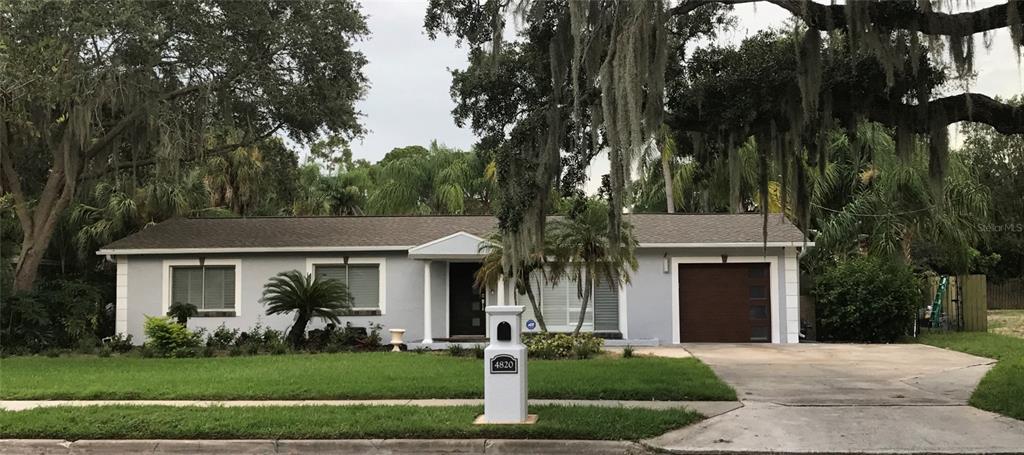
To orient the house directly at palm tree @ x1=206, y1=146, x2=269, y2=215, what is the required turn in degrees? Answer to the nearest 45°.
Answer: approximately 135° to its right

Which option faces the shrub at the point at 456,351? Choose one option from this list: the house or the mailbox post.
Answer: the house

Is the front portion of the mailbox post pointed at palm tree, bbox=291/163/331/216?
no

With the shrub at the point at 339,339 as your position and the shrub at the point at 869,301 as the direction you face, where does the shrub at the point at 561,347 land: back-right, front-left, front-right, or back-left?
front-right

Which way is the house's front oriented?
toward the camera

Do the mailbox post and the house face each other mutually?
no

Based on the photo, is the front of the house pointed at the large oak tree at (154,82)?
no

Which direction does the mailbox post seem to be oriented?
toward the camera

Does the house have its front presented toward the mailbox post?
yes

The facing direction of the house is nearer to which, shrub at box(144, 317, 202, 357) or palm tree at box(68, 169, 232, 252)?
the shrub

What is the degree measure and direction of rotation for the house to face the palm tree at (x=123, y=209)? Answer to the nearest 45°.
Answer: approximately 135° to its right

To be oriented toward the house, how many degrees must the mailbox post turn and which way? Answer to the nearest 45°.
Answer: approximately 180°

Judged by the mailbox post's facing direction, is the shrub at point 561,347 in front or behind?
behind

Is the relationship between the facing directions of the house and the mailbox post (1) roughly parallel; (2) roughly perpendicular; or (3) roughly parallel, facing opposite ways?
roughly parallel

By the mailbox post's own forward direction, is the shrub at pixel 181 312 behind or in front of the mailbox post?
behind
